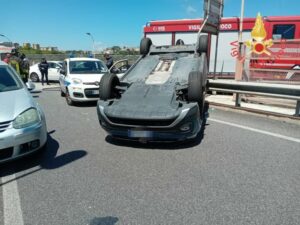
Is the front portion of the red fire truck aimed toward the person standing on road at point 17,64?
no

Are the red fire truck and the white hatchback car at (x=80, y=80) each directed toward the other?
no

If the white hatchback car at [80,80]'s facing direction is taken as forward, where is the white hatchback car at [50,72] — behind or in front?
behind

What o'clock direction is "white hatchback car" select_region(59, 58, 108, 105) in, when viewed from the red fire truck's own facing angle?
The white hatchback car is roughly at 5 o'clock from the red fire truck.

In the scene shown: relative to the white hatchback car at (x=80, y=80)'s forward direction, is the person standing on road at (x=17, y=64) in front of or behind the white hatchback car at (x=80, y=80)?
behind

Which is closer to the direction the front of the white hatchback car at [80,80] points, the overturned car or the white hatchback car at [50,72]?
the overturned car

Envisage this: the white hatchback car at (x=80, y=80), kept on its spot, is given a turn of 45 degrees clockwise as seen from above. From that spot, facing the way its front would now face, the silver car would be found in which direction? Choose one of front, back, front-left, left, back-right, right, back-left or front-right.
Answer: front

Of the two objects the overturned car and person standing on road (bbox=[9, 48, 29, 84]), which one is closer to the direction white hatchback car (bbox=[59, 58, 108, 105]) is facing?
the overturned car

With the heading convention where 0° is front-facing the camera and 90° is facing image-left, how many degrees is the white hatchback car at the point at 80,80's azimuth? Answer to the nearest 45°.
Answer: approximately 315°

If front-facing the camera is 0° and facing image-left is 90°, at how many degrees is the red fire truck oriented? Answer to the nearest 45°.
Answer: approximately 270°

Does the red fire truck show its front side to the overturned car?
no

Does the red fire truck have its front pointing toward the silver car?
no
